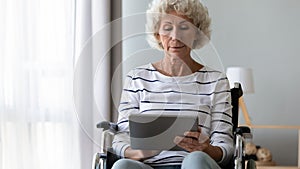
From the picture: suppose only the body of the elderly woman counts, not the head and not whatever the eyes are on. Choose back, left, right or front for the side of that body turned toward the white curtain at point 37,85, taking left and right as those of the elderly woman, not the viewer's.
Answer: right

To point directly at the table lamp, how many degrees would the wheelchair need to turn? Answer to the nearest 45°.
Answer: approximately 135° to its left

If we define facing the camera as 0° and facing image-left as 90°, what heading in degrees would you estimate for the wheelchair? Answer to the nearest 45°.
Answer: approximately 0°
